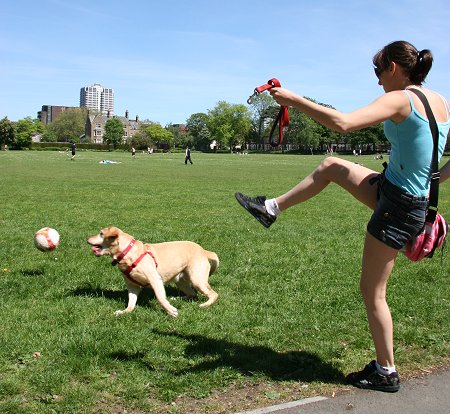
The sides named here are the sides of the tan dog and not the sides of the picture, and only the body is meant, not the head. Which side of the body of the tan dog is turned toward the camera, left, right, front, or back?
left

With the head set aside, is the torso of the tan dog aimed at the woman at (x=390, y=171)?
no
